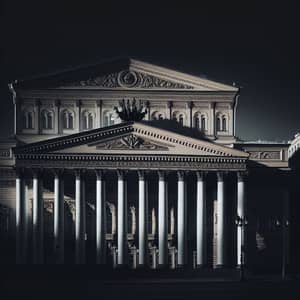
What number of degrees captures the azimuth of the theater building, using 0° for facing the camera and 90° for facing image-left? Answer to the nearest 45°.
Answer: approximately 0°
